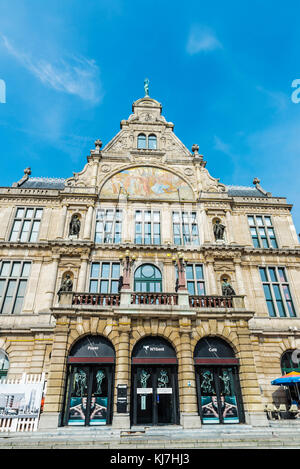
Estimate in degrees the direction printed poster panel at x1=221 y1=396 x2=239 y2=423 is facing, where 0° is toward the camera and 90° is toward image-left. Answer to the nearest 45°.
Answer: approximately 0°

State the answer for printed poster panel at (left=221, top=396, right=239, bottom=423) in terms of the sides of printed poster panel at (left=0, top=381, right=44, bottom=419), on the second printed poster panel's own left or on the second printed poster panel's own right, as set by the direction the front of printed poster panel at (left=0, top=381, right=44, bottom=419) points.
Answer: on the second printed poster panel's own left

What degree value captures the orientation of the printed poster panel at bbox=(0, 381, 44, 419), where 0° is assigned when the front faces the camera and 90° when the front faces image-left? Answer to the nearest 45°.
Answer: approximately 0°

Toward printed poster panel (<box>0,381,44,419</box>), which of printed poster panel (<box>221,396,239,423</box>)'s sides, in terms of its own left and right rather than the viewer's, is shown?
right
